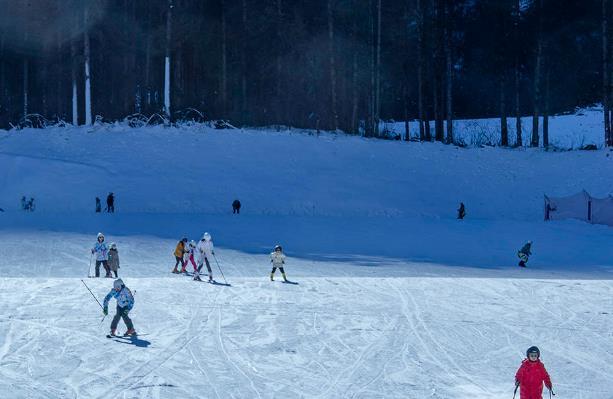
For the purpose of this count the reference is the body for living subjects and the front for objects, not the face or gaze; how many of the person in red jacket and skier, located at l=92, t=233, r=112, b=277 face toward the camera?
2

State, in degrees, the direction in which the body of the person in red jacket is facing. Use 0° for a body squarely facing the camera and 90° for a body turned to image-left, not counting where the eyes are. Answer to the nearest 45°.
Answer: approximately 0°

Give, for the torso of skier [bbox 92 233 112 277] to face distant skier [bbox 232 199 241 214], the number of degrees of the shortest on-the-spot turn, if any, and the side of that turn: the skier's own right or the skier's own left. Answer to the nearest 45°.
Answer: approximately 135° to the skier's own left

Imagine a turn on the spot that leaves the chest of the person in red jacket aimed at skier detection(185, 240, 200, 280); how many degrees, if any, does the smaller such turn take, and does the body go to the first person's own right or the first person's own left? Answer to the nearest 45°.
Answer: approximately 135° to the first person's own right

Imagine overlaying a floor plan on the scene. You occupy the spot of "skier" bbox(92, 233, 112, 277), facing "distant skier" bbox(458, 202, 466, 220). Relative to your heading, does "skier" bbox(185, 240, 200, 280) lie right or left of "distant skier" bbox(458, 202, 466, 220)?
right

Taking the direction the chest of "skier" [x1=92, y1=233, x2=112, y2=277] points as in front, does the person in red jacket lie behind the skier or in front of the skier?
in front

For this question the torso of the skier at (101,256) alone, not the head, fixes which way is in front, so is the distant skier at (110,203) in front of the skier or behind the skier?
behind

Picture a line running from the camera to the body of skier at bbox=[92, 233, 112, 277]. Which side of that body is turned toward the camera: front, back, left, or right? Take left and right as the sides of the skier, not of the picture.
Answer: front

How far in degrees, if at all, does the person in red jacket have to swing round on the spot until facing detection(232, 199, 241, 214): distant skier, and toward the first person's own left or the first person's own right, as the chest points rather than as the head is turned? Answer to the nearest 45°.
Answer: approximately 135° to the first person's own right
